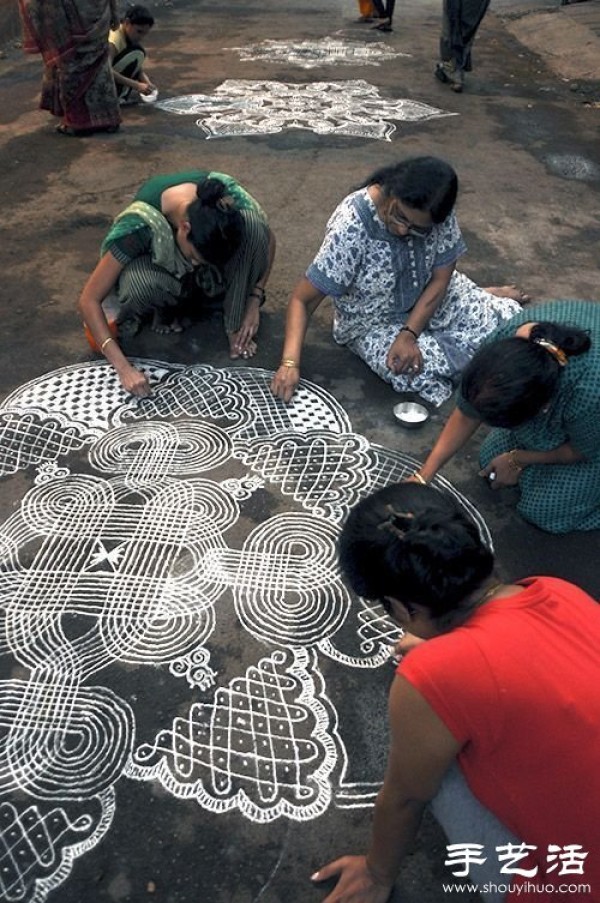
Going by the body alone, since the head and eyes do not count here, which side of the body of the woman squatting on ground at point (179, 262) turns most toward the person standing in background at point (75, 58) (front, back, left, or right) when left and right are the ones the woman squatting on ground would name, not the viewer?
back

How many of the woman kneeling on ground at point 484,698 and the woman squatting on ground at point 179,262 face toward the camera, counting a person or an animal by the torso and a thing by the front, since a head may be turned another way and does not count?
1

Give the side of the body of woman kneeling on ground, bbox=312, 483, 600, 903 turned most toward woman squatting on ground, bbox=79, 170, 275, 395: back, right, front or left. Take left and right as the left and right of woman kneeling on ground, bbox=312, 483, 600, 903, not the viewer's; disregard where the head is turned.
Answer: front

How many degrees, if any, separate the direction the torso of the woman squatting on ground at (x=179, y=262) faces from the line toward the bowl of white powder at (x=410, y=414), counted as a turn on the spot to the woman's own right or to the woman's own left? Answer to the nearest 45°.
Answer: approximately 45° to the woman's own left

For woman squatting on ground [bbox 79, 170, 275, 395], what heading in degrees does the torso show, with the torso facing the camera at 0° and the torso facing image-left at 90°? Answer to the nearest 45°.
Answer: approximately 0°

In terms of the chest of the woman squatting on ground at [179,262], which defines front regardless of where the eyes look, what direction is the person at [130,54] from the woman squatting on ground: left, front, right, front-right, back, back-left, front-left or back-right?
back

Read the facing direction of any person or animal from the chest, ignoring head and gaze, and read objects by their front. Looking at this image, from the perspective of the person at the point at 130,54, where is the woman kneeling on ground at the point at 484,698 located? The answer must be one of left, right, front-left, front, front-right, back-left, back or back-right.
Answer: front-right

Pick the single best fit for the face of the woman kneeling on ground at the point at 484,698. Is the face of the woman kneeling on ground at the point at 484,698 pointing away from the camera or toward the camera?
away from the camera

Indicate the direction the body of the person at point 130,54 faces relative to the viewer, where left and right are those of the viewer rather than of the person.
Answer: facing the viewer and to the right of the viewer

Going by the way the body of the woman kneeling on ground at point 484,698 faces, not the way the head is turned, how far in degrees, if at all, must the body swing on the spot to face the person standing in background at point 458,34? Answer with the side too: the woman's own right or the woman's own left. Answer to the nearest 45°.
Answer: approximately 45° to the woman's own right

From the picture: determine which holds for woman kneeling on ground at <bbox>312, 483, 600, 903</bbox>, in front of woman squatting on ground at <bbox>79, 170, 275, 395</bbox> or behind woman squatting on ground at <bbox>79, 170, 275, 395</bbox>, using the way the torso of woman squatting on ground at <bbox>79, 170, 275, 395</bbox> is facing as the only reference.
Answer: in front

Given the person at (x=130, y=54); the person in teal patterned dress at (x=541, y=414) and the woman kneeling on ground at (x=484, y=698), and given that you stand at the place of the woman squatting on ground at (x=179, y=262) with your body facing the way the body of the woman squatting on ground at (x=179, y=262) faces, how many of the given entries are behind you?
1

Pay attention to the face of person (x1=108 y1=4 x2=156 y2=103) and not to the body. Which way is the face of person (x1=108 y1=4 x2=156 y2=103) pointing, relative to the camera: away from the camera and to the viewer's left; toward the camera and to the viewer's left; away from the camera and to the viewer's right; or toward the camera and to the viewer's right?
toward the camera and to the viewer's right
